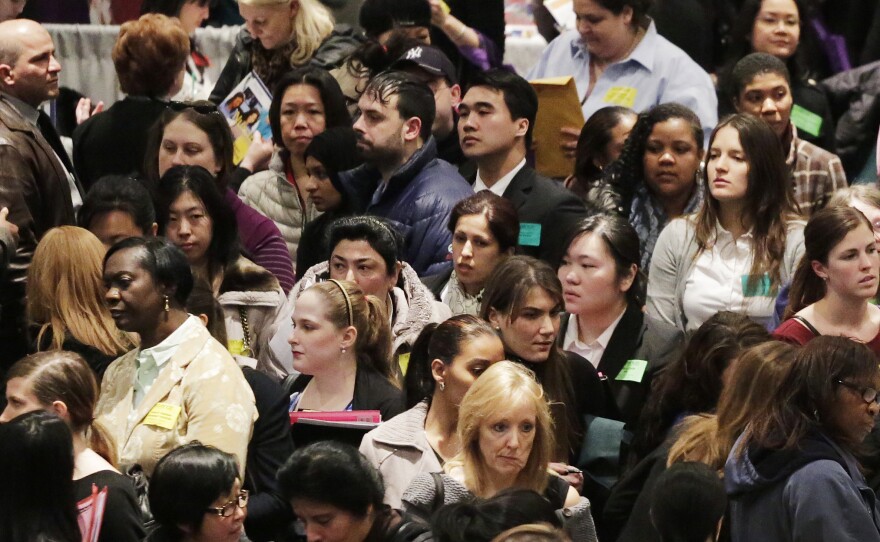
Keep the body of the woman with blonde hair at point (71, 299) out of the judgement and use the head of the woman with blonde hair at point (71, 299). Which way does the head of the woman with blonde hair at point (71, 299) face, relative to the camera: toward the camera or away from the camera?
away from the camera

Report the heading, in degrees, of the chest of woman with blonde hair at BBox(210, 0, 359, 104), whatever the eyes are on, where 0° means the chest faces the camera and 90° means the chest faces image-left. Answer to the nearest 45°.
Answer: approximately 45°

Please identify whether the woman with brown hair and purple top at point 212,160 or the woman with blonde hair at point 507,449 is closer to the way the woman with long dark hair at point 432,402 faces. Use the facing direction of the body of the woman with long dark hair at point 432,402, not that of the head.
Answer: the woman with blonde hair

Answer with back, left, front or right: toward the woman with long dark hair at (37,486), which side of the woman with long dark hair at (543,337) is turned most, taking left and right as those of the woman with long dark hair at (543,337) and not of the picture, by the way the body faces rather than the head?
right

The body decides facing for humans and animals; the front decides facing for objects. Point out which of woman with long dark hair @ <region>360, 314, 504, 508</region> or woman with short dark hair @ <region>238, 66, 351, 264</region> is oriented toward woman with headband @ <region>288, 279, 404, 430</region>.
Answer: woman with short dark hair @ <region>238, 66, 351, 264</region>

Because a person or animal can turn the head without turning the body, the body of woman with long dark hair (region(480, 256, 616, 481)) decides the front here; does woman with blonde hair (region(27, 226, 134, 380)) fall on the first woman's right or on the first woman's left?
on the first woman's right

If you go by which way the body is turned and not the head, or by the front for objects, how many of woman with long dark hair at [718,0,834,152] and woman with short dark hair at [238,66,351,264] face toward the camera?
2

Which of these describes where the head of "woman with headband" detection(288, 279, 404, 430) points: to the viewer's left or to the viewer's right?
to the viewer's left

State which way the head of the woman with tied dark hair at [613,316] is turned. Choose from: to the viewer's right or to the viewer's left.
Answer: to the viewer's left

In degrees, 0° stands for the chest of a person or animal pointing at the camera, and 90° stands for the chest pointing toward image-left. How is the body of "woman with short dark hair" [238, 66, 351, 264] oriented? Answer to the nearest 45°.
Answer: approximately 0°

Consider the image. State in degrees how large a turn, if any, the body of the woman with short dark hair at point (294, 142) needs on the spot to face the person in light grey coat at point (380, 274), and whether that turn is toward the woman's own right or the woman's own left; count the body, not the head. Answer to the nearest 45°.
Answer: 0° — they already face them
